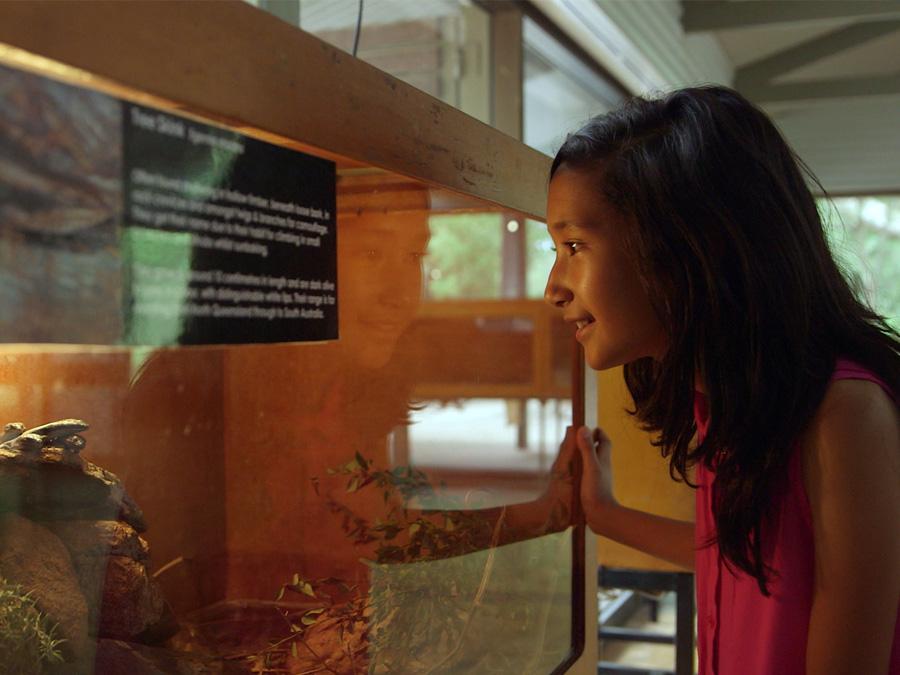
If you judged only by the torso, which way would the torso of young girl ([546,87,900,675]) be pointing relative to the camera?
to the viewer's left

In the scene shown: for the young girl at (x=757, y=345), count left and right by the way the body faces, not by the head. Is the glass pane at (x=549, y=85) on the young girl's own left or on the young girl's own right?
on the young girl's own right

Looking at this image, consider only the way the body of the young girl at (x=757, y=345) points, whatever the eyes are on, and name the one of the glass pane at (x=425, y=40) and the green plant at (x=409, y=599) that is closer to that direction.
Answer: the green plant

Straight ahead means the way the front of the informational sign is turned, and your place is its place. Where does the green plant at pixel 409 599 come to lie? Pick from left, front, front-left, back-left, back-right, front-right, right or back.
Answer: left

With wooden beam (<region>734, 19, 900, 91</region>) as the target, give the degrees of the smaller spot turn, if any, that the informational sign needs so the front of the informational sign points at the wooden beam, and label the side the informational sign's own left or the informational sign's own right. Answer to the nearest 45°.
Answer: approximately 90° to the informational sign's own left

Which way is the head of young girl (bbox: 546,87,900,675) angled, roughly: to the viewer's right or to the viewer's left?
to the viewer's left

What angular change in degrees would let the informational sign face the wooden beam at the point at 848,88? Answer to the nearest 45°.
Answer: approximately 90° to its left

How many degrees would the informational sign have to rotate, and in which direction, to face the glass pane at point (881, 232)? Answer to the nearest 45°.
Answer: approximately 90° to its left

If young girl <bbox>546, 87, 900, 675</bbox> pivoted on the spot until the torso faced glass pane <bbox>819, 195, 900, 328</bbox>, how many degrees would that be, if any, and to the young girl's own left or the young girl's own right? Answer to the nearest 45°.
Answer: approximately 90° to the young girl's own right

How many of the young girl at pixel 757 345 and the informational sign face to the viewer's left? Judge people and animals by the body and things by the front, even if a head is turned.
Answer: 1

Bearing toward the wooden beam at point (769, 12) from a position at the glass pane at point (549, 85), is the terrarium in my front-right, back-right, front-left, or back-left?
back-right

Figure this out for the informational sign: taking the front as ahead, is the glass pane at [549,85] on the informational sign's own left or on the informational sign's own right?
on the informational sign's own left

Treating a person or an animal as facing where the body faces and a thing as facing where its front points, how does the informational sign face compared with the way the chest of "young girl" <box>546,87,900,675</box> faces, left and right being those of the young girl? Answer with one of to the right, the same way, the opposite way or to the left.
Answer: the opposite way

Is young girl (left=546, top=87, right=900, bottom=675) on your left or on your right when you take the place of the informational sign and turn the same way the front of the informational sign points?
on your left
